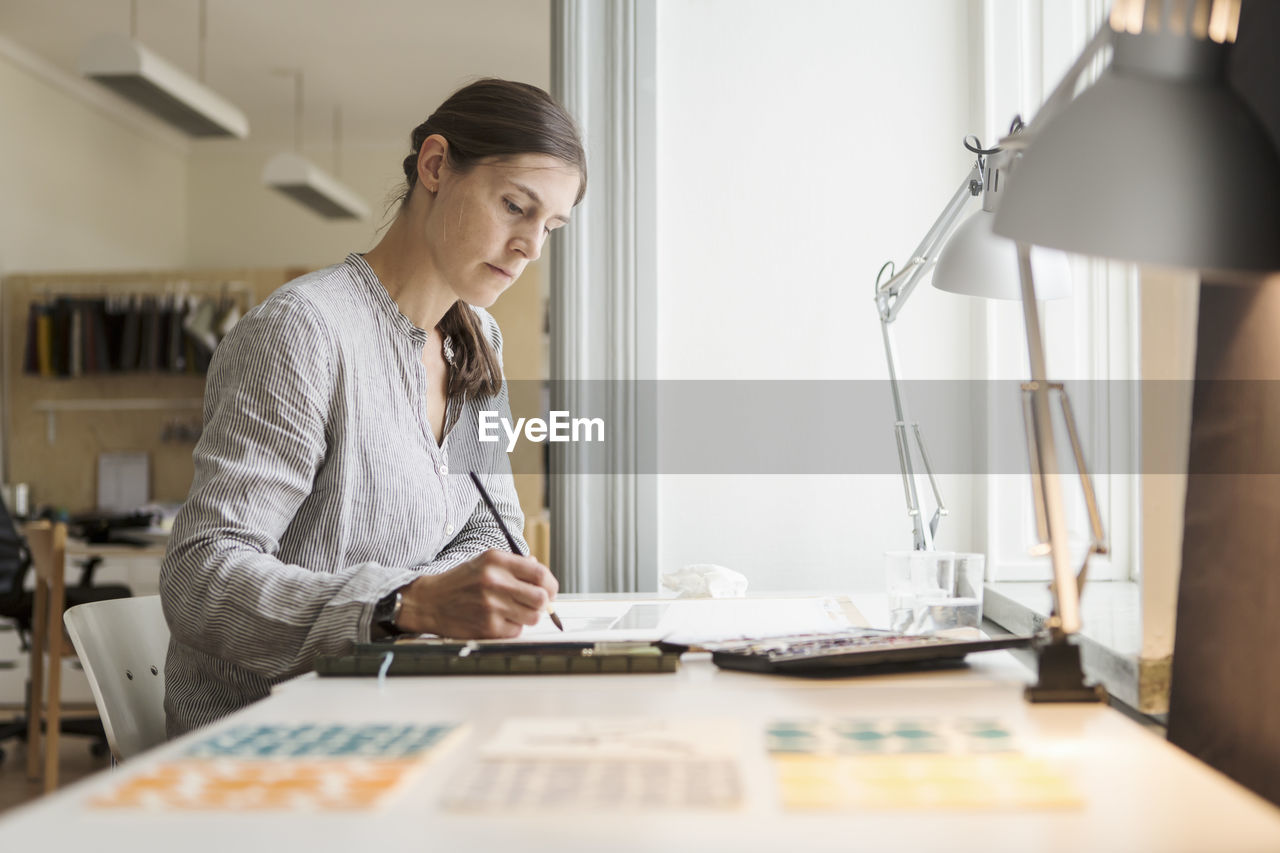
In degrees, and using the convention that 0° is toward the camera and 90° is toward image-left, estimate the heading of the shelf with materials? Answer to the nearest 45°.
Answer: approximately 0°

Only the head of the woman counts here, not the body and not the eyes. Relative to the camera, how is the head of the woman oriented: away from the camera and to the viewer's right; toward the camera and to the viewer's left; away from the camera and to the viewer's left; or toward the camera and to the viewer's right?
toward the camera and to the viewer's right

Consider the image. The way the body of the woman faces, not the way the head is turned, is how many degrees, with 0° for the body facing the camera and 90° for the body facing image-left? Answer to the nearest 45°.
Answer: approximately 315°

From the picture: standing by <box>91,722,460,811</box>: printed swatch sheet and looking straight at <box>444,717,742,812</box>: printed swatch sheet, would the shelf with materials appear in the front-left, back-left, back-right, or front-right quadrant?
back-left

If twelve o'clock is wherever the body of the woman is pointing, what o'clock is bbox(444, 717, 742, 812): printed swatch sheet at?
The printed swatch sheet is roughly at 1 o'clock from the woman.

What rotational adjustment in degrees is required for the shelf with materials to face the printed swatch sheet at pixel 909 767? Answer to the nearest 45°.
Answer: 0° — it already faces it

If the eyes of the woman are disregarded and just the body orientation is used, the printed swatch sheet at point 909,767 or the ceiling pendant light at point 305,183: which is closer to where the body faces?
the printed swatch sheet

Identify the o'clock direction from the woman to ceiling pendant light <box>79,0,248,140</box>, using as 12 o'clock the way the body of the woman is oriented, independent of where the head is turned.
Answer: The ceiling pendant light is roughly at 7 o'clock from the woman.

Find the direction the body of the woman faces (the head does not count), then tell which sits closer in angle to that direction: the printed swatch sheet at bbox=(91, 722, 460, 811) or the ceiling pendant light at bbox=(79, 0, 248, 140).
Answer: the printed swatch sheet
